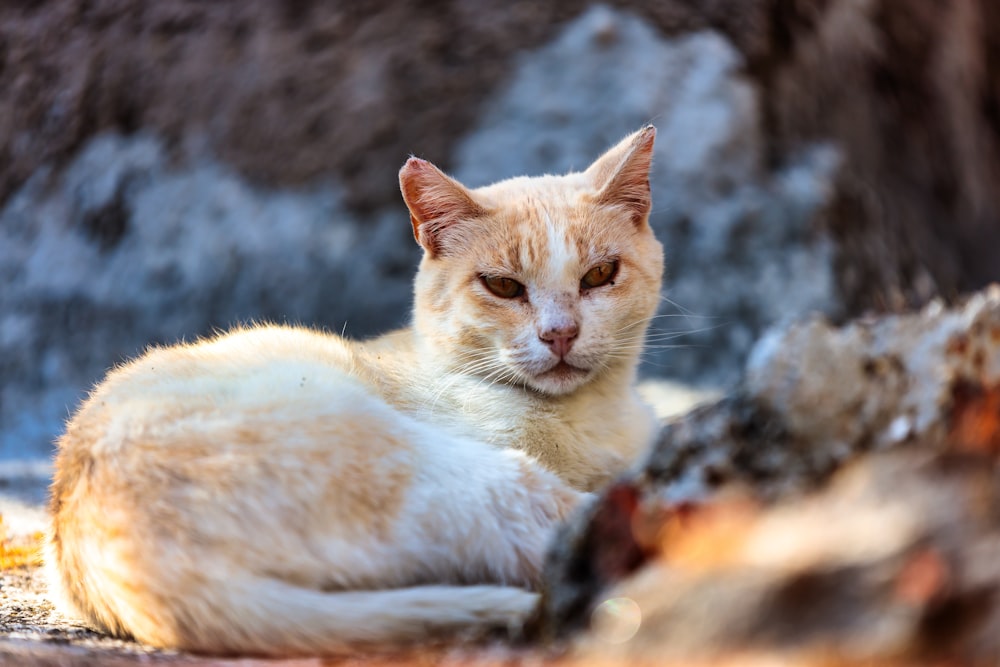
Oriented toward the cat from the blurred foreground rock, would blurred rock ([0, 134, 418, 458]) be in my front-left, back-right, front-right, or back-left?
front-right

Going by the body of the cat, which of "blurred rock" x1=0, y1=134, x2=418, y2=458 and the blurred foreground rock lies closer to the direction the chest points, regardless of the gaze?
the blurred foreground rock

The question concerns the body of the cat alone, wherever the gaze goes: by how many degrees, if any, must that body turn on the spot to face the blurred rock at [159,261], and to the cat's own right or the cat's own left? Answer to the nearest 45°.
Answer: approximately 90° to the cat's own left

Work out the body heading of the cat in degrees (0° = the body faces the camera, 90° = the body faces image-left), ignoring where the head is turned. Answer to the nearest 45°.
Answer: approximately 270°

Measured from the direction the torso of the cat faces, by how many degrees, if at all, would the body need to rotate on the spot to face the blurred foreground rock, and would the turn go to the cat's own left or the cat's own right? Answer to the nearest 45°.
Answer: approximately 45° to the cat's own right

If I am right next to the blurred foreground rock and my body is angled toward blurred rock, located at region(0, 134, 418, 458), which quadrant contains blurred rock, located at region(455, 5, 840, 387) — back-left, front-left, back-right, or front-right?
front-right

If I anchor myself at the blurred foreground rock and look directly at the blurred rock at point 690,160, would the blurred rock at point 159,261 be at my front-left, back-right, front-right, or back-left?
front-left
